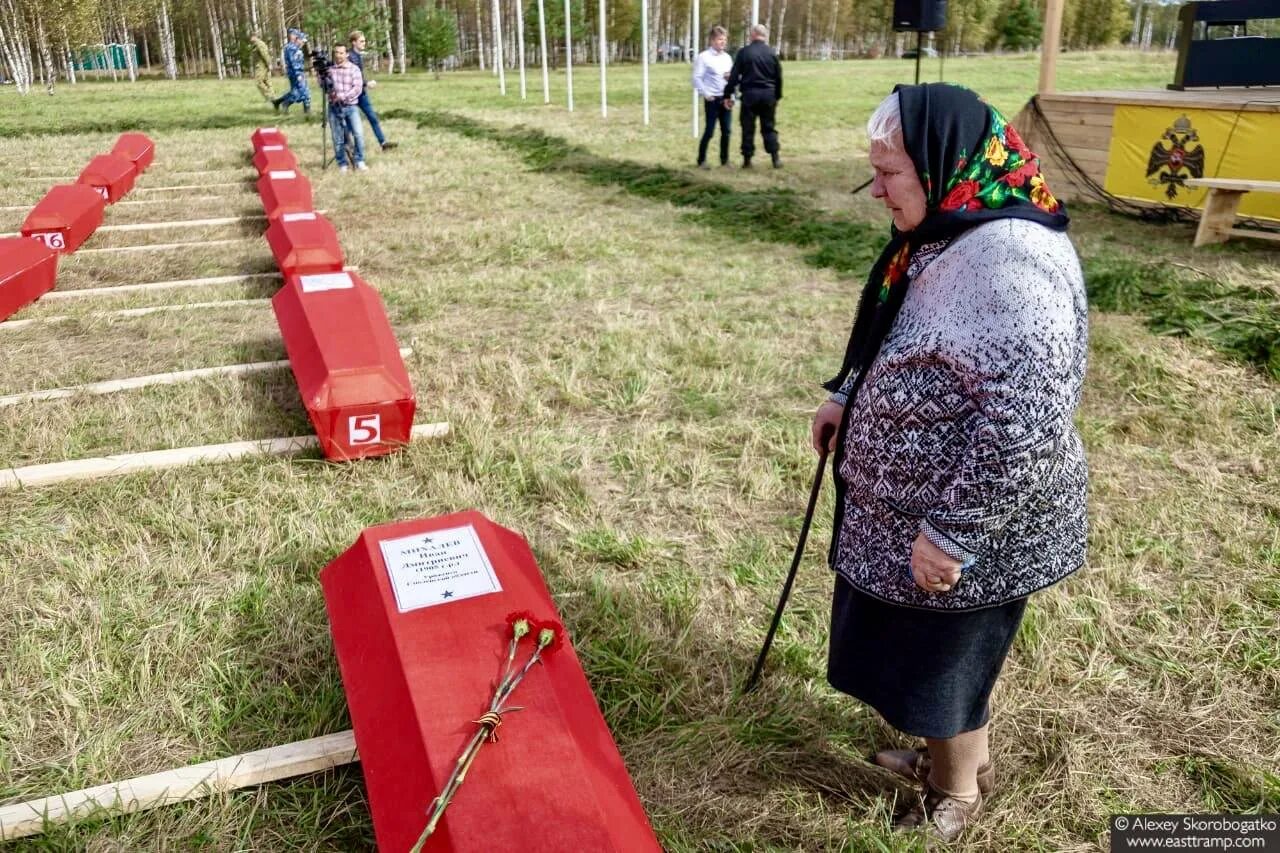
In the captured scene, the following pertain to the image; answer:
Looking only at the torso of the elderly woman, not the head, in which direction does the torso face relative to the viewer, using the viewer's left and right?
facing to the left of the viewer

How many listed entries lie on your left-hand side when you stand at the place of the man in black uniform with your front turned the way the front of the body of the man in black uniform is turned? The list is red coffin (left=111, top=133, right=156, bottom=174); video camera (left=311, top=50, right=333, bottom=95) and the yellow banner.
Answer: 2

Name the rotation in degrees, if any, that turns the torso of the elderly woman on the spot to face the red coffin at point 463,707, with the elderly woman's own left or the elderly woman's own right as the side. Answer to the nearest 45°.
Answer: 0° — they already face it

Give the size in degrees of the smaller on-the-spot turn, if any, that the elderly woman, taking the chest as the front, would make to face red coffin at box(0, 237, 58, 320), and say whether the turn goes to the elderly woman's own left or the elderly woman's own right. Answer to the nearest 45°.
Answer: approximately 45° to the elderly woman's own right

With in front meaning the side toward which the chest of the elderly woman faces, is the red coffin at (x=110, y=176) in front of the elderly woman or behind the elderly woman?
in front

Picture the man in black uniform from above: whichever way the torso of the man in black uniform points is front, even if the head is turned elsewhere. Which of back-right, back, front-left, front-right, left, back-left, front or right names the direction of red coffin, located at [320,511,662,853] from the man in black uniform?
back

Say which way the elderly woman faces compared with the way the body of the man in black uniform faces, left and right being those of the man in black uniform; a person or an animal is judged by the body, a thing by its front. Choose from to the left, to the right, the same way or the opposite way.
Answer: to the left

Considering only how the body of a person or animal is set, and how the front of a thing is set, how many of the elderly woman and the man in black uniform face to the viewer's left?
1

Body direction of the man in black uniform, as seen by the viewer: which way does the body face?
away from the camera

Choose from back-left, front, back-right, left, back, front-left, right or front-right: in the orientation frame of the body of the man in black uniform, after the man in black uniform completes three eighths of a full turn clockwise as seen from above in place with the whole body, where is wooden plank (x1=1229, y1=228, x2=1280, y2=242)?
front

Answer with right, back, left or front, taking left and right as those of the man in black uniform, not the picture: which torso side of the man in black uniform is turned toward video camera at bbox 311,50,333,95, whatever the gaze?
left

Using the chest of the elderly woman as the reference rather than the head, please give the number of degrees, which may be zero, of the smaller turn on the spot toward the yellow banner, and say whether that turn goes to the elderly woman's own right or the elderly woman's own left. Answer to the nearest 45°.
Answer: approximately 90° to the elderly woman's own right

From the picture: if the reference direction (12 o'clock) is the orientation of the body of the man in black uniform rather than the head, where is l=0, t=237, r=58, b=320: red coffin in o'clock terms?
The red coffin is roughly at 7 o'clock from the man in black uniform.

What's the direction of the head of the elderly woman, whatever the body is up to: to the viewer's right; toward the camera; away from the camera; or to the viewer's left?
to the viewer's left

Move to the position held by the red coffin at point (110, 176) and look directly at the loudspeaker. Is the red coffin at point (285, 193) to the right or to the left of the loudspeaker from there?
right

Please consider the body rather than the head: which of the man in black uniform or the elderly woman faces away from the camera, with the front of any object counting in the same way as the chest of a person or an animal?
the man in black uniform

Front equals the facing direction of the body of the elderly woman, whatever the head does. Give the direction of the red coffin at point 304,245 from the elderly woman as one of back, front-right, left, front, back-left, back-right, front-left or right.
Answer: front-right
